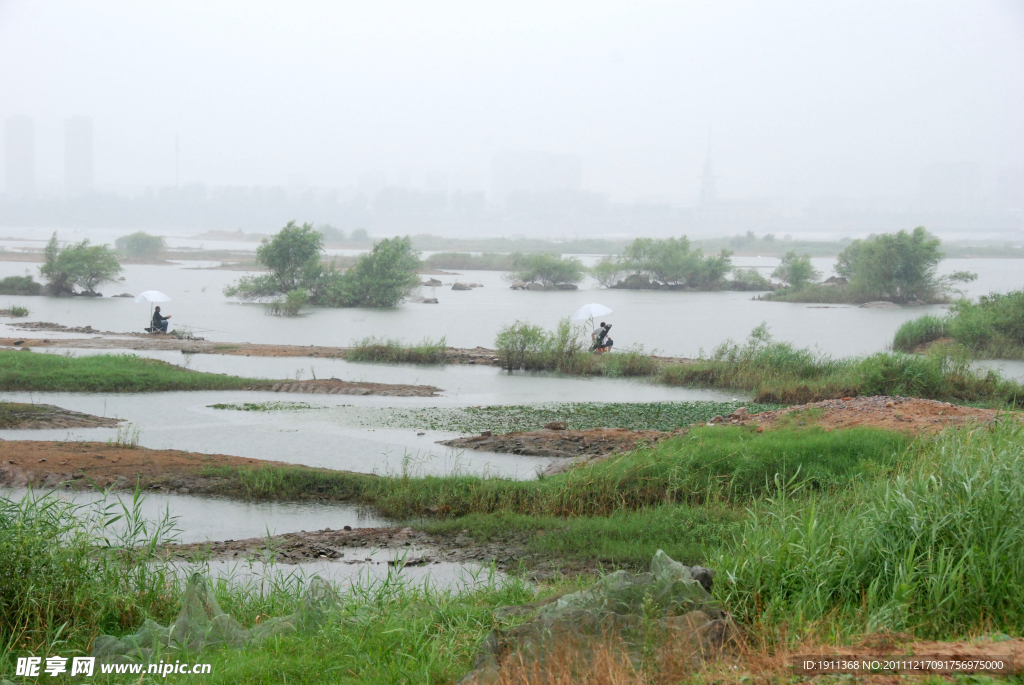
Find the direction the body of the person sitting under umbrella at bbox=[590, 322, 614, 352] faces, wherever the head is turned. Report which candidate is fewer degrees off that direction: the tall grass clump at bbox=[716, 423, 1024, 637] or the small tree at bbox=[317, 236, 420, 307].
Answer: the small tree

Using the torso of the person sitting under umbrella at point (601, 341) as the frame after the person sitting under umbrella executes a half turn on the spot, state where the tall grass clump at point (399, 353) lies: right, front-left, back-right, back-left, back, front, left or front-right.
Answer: right

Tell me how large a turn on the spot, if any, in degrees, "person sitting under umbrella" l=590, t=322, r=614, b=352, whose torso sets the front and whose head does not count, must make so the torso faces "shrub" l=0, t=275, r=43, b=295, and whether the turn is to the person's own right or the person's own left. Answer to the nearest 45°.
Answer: approximately 45° to the person's own left

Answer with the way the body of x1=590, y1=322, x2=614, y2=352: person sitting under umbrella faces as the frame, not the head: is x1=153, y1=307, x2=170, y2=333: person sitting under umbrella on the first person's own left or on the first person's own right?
on the first person's own left

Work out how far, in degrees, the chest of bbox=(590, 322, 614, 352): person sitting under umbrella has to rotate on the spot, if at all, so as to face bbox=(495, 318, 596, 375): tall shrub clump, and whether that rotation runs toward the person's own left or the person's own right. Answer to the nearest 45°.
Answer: approximately 135° to the person's own left

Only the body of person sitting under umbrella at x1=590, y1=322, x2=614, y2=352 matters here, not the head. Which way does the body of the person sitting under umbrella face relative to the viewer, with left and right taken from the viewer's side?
facing away from the viewer

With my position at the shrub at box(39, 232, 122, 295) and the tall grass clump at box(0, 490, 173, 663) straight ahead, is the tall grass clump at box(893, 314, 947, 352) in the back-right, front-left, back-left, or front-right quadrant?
front-left

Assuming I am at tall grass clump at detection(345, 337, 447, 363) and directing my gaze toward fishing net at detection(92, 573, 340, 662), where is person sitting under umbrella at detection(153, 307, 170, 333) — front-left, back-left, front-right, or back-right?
back-right

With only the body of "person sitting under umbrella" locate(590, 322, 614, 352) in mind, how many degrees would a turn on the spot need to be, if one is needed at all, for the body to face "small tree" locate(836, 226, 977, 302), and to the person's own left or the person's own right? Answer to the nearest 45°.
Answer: approximately 45° to the person's own right

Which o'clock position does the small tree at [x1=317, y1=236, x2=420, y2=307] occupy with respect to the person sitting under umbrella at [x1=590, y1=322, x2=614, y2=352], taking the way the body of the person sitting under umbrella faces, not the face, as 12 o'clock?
The small tree is roughly at 11 o'clock from the person sitting under umbrella.

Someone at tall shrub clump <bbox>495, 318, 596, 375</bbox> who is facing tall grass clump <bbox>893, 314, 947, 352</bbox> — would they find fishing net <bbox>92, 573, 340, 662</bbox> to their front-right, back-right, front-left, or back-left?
back-right

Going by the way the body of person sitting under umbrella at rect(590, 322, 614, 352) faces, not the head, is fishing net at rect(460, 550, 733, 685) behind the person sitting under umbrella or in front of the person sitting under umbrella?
behind

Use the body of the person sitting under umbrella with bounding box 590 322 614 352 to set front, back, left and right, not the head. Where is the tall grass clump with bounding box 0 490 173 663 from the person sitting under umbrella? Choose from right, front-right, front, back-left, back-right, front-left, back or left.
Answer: back

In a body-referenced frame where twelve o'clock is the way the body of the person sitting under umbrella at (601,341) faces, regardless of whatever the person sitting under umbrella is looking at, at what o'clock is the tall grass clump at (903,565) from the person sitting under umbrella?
The tall grass clump is roughly at 6 o'clock from the person sitting under umbrella.
